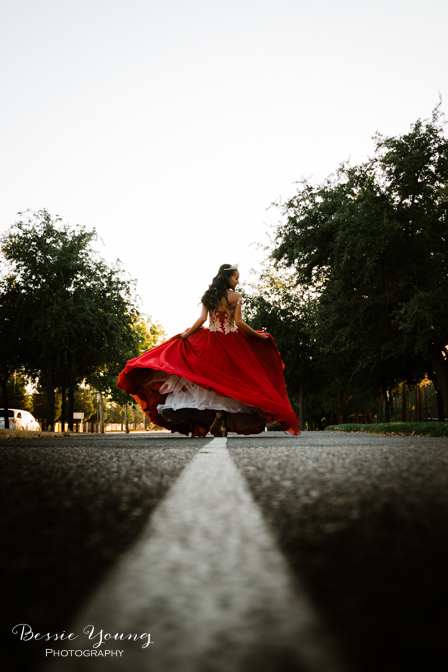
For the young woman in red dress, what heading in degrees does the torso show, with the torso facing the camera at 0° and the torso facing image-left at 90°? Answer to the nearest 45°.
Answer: approximately 180°

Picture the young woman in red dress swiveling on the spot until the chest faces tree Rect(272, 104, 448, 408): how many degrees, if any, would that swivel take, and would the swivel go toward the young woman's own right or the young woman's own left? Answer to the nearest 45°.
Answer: approximately 45° to the young woman's own right
